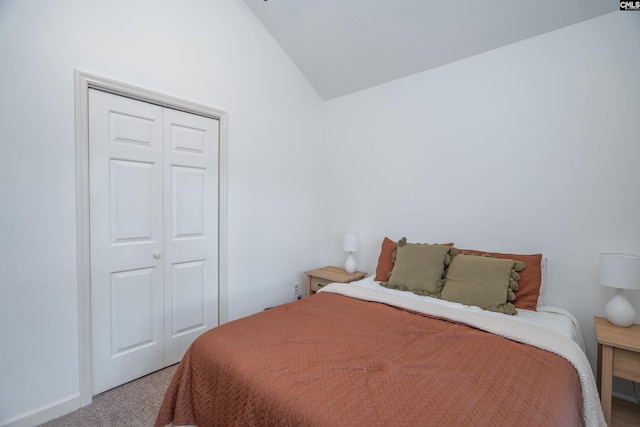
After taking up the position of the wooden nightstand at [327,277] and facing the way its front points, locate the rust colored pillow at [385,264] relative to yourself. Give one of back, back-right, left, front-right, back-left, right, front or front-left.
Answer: left

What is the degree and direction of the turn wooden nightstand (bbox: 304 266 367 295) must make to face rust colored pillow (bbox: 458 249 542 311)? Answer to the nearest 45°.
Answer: approximately 90° to its left

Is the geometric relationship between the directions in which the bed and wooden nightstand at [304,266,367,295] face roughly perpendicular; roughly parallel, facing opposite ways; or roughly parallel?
roughly parallel

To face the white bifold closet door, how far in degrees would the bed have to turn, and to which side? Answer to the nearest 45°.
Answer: approximately 45° to its right

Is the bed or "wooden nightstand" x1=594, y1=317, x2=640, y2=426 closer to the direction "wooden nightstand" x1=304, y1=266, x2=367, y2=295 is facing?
the bed

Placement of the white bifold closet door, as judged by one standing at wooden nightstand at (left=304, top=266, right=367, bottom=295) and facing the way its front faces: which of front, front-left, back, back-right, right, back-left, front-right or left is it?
front

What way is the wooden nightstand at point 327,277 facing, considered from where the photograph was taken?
facing the viewer and to the left of the viewer

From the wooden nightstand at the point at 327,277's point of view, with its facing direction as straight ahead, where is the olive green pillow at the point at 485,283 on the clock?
The olive green pillow is roughly at 9 o'clock from the wooden nightstand.

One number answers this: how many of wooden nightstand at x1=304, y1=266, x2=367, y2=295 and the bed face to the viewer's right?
0

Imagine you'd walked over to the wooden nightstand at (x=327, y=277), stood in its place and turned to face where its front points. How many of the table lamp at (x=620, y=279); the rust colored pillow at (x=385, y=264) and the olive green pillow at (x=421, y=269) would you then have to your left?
3

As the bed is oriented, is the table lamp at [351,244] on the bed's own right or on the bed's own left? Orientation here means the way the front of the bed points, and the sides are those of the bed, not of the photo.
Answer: on the bed's own right

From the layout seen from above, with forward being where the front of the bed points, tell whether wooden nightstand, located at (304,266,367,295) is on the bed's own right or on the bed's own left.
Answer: on the bed's own right
